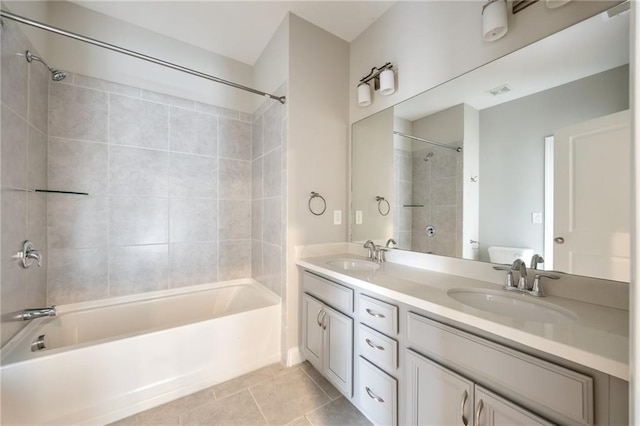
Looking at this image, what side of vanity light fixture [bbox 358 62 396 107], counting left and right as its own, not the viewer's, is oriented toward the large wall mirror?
left

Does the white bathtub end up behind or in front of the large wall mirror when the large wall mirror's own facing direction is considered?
in front

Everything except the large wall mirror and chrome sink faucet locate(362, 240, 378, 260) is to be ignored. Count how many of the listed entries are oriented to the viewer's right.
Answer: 0

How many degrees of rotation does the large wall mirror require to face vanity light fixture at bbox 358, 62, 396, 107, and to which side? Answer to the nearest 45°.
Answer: approximately 45° to its right

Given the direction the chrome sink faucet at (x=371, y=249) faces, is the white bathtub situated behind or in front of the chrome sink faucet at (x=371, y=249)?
in front

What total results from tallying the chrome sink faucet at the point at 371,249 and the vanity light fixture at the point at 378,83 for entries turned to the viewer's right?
0

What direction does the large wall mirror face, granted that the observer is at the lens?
facing the viewer and to the left of the viewer

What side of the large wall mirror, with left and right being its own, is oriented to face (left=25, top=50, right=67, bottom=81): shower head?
front

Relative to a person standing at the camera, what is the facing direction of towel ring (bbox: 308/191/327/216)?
facing the viewer and to the right of the viewer

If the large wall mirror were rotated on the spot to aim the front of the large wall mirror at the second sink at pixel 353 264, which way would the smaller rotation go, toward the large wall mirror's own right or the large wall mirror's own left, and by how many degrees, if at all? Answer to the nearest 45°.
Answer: approximately 45° to the large wall mirror's own right

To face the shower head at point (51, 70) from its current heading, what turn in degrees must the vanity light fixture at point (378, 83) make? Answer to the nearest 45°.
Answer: approximately 45° to its right

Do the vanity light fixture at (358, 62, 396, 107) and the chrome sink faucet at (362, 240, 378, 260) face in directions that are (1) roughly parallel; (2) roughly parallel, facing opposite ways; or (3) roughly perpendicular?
roughly parallel

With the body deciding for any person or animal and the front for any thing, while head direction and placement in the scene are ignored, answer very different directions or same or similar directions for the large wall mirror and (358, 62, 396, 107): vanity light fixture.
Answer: same or similar directions

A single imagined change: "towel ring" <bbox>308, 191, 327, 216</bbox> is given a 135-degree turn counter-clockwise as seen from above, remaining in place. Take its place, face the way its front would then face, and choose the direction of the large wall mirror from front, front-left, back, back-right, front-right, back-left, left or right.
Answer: back-right
